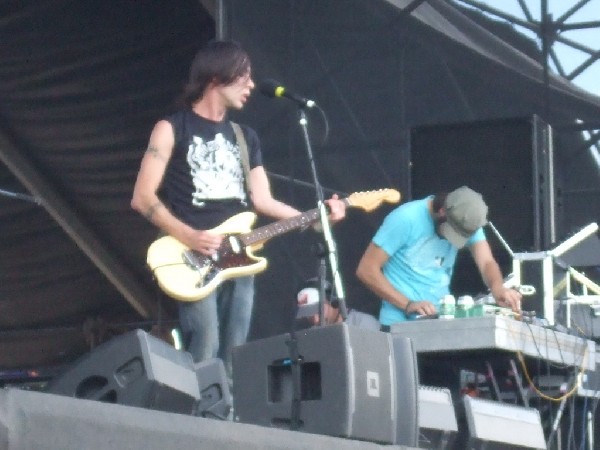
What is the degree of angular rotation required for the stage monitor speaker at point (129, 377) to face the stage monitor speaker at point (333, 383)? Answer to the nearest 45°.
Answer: approximately 135° to its right

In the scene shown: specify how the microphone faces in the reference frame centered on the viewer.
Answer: facing to the left of the viewer

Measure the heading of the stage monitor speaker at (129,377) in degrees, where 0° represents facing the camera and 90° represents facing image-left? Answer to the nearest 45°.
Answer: approximately 135°

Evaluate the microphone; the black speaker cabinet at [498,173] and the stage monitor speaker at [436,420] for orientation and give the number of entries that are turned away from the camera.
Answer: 1

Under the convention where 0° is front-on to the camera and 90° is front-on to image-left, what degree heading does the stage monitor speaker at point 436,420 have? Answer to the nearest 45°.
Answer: approximately 180°

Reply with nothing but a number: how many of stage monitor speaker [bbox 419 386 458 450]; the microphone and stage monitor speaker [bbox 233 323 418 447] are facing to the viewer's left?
1

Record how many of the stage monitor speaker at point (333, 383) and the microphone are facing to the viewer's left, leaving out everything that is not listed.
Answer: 1

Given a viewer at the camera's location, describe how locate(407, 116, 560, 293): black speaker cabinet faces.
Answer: facing the viewer and to the left of the viewer

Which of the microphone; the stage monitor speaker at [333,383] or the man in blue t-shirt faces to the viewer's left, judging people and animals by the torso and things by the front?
the microphone

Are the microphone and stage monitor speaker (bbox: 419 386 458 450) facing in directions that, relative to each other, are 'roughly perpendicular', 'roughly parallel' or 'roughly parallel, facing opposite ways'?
roughly perpendicular
